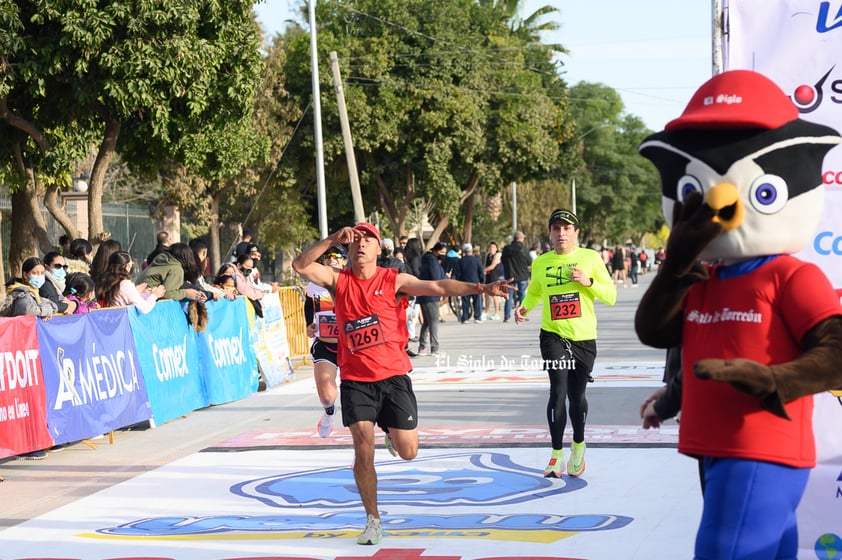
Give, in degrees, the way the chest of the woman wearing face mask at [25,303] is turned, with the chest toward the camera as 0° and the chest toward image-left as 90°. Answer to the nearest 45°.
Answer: approximately 315°

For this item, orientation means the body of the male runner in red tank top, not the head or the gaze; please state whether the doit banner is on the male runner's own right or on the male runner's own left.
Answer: on the male runner's own right

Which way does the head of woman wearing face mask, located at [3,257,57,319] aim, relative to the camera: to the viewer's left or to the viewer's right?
to the viewer's right

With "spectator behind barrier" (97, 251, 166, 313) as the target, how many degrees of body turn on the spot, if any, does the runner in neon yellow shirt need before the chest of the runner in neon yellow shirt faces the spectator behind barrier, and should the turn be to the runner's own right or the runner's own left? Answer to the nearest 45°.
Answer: approximately 135° to the runner's own right

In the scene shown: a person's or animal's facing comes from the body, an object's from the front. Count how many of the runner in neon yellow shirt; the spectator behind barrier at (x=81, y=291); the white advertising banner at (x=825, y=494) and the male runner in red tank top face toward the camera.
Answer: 3

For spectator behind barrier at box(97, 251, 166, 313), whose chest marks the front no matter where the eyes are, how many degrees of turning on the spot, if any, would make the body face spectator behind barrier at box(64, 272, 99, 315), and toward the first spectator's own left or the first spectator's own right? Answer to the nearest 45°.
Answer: approximately 180°

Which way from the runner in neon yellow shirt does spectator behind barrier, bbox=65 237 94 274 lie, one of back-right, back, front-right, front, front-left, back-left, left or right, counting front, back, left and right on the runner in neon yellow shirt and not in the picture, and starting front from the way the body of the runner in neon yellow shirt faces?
back-right

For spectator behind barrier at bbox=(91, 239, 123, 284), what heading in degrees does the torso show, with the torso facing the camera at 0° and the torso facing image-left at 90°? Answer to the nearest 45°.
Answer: approximately 270°

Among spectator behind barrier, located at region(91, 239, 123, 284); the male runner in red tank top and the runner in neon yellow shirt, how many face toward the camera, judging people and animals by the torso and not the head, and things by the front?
2

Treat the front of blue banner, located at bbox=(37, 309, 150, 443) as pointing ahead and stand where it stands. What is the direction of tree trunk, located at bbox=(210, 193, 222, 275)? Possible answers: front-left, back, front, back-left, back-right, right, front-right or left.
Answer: back-left
